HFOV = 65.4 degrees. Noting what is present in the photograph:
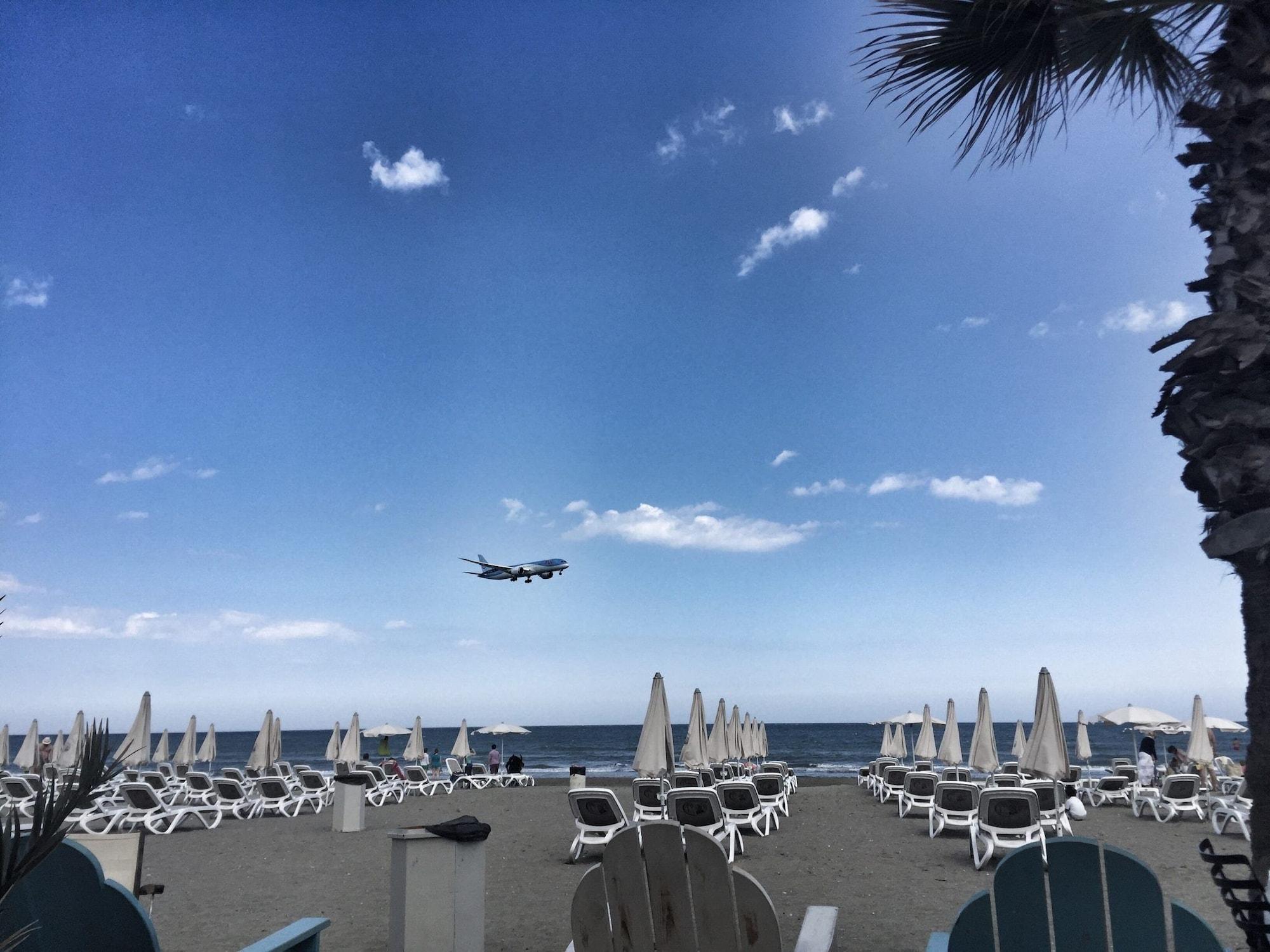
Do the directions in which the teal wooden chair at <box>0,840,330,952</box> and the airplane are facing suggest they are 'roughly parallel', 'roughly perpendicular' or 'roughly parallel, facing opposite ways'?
roughly perpendicular

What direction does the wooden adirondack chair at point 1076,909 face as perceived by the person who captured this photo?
facing away from the viewer

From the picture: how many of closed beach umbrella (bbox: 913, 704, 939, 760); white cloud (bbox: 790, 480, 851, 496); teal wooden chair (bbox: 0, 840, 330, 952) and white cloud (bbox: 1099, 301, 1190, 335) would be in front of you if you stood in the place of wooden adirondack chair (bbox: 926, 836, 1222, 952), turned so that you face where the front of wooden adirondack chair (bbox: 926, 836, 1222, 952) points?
3

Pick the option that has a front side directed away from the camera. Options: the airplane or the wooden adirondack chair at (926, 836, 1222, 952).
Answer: the wooden adirondack chair

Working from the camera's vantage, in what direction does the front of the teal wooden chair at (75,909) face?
facing away from the viewer and to the right of the viewer

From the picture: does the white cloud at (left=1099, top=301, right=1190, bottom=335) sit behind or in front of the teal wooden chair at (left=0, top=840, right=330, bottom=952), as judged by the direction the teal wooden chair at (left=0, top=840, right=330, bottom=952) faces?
in front

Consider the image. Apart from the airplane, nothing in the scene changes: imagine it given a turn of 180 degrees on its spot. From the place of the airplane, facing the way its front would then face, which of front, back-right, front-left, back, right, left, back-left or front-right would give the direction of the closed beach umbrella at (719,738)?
back-left

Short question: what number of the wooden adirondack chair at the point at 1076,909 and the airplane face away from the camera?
1

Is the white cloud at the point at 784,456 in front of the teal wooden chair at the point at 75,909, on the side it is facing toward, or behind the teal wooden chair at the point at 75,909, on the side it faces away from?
in front

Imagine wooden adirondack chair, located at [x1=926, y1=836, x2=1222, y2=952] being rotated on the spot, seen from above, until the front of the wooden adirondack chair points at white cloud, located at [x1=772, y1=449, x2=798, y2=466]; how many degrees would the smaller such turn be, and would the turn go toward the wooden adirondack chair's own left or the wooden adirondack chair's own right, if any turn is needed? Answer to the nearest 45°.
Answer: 0° — it already faces it

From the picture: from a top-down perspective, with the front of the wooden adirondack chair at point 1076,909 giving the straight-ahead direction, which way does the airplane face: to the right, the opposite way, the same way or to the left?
to the right

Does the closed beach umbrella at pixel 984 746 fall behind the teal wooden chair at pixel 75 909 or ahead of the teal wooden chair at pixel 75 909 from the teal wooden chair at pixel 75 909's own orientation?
ahead

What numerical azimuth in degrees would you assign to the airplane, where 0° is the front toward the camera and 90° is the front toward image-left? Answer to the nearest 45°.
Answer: approximately 315°
